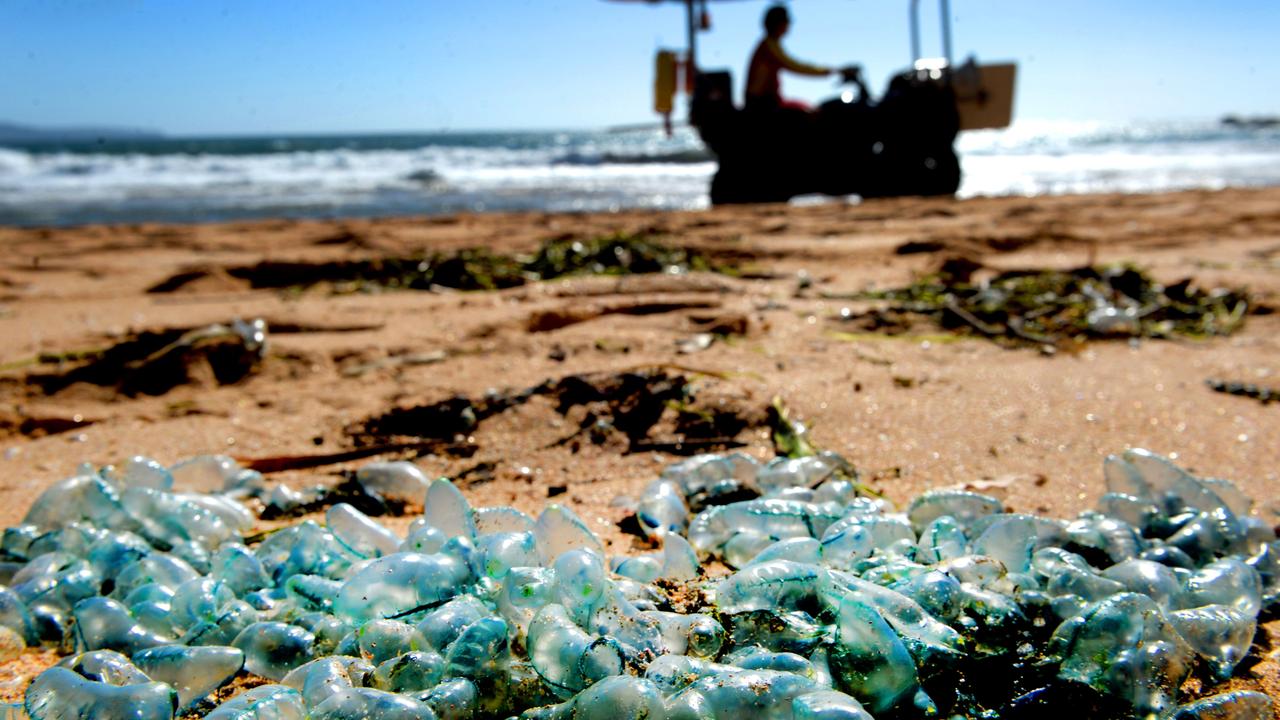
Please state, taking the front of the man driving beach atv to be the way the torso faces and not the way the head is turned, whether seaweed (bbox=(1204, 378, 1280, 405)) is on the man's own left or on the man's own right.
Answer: on the man's own right

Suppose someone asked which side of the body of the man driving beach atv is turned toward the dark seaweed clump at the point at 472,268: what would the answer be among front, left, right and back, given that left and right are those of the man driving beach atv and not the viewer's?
right

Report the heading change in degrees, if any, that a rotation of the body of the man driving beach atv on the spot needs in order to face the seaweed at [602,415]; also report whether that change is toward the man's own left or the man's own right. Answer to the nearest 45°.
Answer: approximately 90° to the man's own right

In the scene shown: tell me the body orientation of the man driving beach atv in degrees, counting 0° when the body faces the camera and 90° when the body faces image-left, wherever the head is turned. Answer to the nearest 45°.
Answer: approximately 270°

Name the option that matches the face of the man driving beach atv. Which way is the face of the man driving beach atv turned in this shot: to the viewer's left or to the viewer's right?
to the viewer's right

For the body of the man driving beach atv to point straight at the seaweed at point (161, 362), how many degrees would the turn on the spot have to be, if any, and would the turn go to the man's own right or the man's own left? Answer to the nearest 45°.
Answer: approximately 90° to the man's own right

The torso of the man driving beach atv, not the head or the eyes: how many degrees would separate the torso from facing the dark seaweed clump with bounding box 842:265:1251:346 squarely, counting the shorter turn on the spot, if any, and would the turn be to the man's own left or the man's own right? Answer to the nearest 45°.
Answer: approximately 90° to the man's own right

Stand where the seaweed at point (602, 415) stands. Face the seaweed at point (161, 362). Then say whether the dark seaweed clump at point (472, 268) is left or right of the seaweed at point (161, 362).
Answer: right

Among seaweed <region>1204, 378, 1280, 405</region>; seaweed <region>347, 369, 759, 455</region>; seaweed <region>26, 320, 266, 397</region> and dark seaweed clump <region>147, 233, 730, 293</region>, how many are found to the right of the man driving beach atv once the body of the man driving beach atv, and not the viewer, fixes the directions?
4
